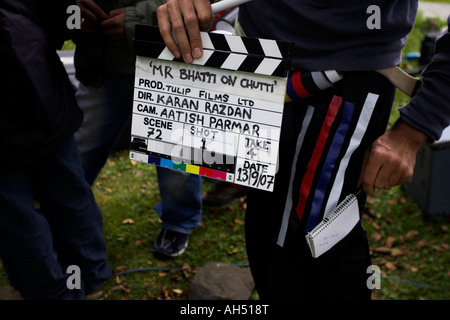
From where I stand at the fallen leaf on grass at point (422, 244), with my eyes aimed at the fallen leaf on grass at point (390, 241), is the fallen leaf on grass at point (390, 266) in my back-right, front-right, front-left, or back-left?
front-left

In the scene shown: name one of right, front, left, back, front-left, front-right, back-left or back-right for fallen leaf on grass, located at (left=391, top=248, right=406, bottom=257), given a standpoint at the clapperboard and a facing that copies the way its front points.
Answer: back-left

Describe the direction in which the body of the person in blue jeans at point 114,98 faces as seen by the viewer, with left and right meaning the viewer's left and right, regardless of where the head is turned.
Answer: facing the viewer and to the left of the viewer

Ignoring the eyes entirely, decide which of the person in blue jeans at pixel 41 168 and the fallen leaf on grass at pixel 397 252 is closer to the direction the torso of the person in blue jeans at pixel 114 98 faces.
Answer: the person in blue jeans

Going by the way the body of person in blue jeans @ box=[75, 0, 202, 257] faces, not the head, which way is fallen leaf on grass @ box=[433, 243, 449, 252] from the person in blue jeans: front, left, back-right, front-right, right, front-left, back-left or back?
back-left

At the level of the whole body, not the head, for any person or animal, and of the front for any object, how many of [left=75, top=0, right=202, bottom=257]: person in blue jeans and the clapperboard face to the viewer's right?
0

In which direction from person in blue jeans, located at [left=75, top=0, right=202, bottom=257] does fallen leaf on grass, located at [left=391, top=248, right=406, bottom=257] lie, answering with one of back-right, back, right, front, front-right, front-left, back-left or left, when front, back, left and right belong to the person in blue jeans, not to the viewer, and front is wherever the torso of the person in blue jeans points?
back-left

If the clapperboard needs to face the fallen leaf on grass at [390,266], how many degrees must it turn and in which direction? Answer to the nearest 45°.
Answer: approximately 135° to its left

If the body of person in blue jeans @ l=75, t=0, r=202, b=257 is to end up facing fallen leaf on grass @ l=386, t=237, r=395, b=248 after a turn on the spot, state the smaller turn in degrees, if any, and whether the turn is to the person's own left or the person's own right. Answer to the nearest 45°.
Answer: approximately 135° to the person's own left

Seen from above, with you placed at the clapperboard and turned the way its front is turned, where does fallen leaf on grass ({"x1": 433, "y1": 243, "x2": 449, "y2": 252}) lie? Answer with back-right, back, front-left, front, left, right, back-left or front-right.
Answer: back-left

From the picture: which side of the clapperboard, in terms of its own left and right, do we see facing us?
front

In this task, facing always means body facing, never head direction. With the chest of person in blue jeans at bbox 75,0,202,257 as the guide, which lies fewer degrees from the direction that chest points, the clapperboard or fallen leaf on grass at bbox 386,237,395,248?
the clapperboard

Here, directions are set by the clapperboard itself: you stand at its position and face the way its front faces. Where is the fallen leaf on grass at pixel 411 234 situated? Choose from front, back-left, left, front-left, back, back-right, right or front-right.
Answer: back-left
